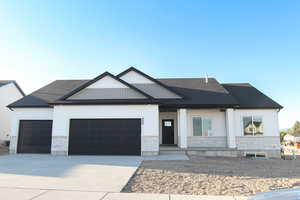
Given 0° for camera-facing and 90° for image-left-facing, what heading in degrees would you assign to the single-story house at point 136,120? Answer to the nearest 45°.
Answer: approximately 0°
